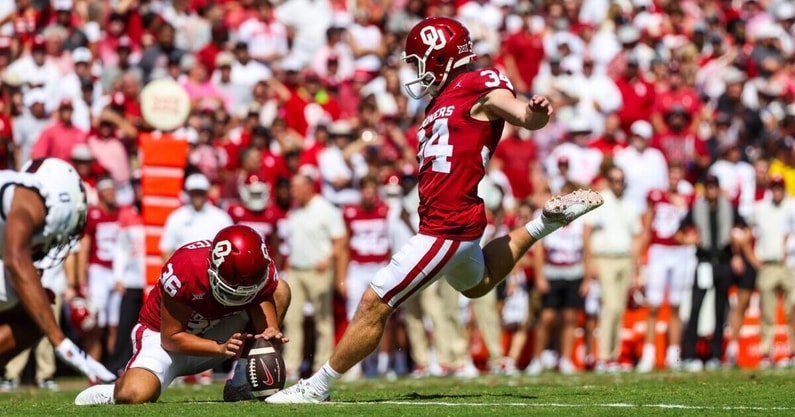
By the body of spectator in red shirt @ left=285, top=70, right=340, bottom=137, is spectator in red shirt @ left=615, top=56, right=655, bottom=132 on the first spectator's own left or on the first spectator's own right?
on the first spectator's own left

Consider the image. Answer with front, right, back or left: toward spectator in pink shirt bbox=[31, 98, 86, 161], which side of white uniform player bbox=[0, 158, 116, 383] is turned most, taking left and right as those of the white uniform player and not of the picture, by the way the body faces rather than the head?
left

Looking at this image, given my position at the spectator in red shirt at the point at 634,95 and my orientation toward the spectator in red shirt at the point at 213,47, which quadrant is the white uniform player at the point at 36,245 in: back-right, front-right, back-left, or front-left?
front-left

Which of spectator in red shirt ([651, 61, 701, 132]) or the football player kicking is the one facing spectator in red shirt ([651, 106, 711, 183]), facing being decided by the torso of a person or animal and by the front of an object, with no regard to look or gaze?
spectator in red shirt ([651, 61, 701, 132])

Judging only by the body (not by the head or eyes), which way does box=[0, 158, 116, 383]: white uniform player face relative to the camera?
to the viewer's right

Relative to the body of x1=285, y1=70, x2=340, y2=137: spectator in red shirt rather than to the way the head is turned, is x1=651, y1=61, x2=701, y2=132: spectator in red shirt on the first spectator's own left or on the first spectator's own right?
on the first spectator's own left

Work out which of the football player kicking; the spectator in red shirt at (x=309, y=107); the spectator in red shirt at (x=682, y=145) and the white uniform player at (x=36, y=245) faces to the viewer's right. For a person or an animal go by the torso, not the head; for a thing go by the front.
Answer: the white uniform player

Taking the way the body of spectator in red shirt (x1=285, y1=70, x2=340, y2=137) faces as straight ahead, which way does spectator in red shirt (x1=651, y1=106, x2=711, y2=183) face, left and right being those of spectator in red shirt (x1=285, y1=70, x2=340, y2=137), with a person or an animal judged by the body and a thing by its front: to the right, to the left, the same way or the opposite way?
the same way

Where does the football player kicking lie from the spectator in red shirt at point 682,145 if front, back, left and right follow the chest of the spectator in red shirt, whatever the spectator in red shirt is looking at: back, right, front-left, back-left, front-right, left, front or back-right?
front

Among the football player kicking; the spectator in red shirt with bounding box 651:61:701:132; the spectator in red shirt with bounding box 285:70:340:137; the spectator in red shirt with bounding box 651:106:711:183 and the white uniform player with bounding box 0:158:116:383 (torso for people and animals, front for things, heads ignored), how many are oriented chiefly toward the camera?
3

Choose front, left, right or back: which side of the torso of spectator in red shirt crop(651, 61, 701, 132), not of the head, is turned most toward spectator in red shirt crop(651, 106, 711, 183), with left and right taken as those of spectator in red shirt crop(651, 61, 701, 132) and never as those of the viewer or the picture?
front

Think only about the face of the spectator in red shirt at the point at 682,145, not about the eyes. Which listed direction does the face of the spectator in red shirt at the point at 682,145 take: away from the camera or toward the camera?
toward the camera

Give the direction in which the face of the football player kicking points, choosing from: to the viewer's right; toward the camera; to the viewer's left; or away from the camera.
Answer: to the viewer's left

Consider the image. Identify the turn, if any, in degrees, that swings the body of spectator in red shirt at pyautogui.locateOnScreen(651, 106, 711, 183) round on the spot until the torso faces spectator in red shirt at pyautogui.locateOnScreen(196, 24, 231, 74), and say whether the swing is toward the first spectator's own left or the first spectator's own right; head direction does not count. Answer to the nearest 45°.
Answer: approximately 90° to the first spectator's own right

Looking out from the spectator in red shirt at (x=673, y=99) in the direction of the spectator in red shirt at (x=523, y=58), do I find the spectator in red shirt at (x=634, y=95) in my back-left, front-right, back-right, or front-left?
front-left

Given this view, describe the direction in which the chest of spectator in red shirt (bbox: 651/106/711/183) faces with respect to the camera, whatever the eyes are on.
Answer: toward the camera

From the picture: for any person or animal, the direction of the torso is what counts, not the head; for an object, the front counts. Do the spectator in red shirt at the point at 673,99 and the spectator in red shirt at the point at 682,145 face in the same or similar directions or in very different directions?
same or similar directions

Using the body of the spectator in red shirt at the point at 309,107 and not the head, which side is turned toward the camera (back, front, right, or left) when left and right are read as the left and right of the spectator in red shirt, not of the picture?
front

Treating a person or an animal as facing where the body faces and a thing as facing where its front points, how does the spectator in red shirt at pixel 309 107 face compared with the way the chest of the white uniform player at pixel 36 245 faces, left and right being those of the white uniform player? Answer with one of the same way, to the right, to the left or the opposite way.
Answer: to the right
